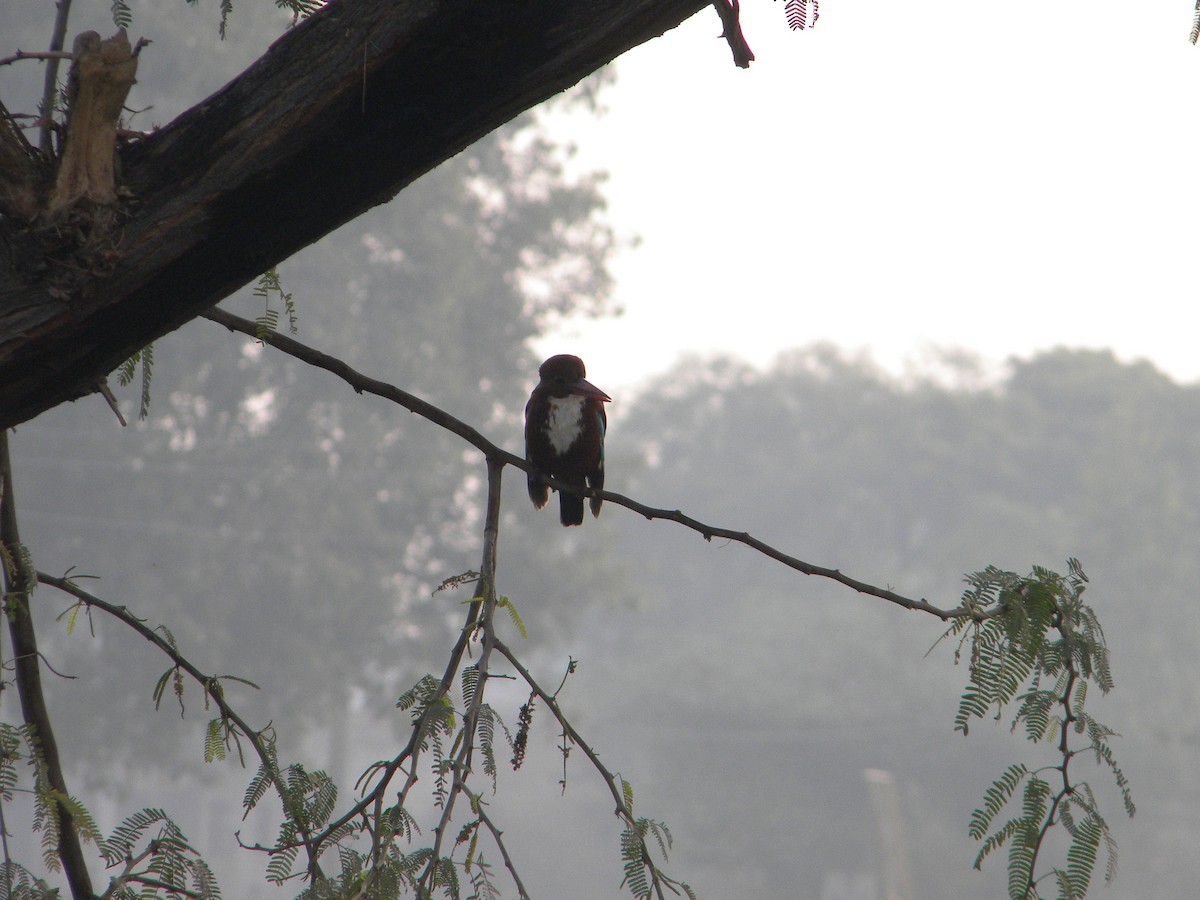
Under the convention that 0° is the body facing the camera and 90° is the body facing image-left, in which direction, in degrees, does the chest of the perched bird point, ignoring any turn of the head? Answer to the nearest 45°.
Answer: approximately 0°

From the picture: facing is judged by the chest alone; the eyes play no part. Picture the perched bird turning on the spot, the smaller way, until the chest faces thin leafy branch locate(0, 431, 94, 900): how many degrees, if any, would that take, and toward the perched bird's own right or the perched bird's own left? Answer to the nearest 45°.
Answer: approximately 45° to the perched bird's own right
